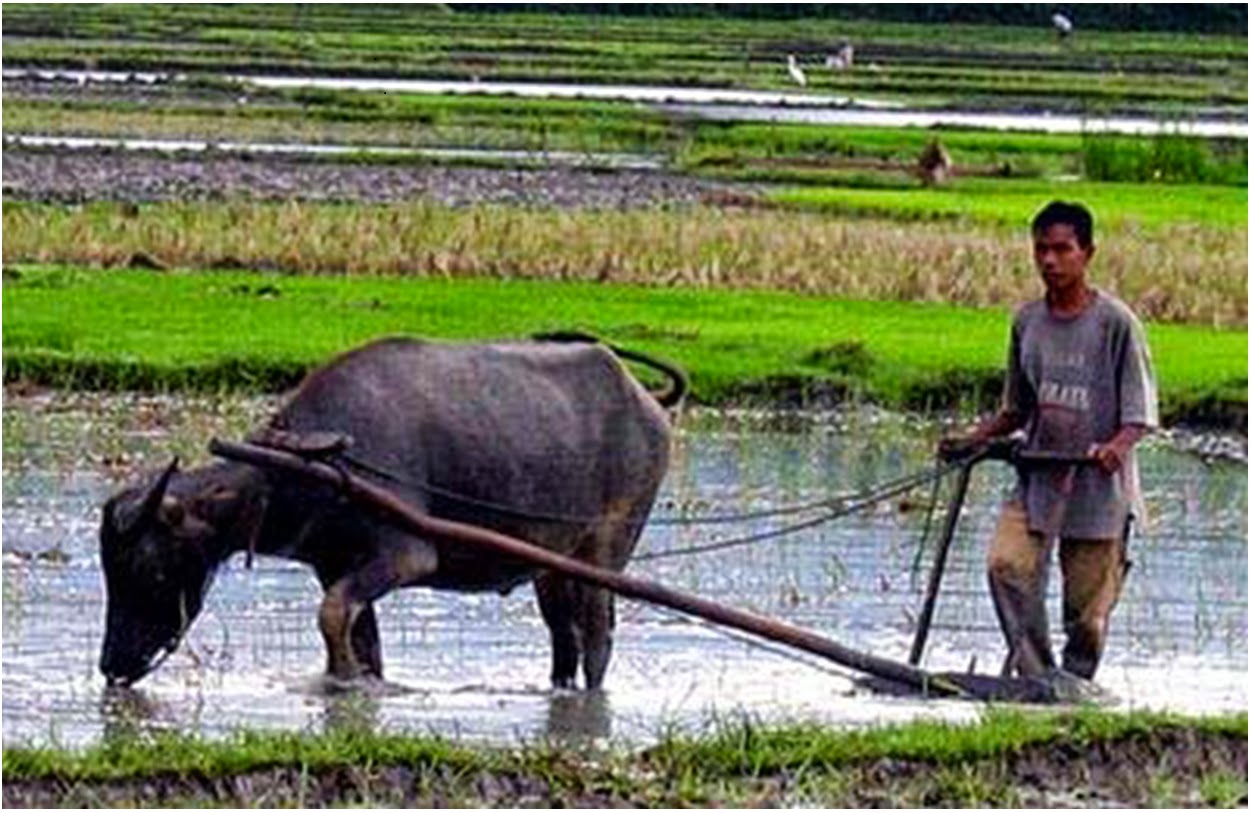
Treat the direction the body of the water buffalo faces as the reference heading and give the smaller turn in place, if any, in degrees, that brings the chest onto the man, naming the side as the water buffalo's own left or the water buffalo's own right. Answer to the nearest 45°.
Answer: approximately 180°

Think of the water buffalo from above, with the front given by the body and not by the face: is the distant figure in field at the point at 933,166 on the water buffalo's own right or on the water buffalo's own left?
on the water buffalo's own right

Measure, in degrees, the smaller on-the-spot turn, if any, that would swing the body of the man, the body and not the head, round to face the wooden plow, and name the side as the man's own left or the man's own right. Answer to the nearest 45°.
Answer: approximately 45° to the man's own right

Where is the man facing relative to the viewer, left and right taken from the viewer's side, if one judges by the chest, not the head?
facing the viewer and to the left of the viewer

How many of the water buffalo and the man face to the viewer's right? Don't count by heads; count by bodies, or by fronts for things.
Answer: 0

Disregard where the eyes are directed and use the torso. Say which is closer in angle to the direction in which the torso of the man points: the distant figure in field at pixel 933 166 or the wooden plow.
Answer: the wooden plow

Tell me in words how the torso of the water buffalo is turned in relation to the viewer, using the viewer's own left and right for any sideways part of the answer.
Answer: facing to the left of the viewer

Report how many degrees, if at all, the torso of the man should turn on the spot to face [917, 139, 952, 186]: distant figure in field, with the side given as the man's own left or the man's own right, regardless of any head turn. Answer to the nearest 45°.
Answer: approximately 135° to the man's own right

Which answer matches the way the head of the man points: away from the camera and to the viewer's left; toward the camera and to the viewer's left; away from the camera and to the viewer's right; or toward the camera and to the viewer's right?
toward the camera and to the viewer's left
